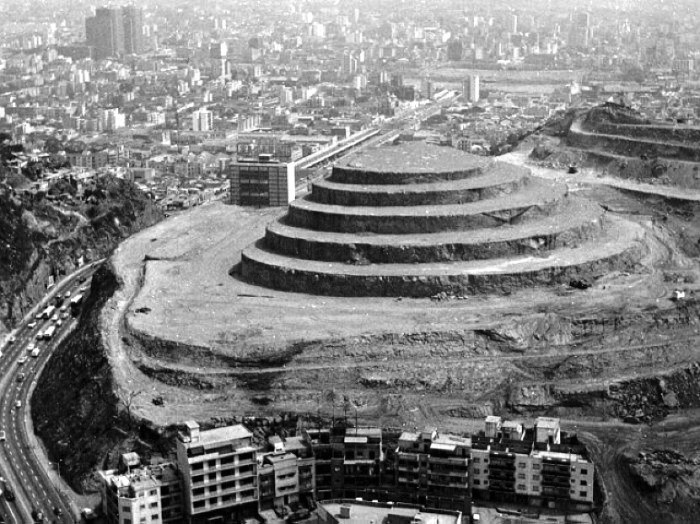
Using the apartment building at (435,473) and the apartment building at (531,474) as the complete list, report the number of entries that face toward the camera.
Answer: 2

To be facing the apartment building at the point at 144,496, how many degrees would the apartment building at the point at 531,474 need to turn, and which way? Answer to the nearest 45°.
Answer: approximately 90° to its right

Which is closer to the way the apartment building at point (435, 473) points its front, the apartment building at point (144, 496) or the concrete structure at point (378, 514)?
the concrete structure

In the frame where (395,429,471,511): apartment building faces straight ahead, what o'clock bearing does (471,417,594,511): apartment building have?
(471,417,594,511): apartment building is roughly at 9 o'clock from (395,429,471,511): apartment building.

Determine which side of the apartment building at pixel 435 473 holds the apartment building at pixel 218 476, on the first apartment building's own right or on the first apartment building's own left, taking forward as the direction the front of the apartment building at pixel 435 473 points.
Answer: on the first apartment building's own right

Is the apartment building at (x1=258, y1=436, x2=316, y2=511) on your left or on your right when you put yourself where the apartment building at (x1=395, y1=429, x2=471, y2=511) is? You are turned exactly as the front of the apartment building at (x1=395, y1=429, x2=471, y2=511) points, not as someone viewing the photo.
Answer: on your right

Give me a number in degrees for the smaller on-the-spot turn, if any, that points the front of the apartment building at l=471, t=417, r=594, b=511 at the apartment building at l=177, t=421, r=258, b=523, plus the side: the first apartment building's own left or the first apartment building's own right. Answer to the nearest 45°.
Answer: approximately 90° to the first apartment building's own right

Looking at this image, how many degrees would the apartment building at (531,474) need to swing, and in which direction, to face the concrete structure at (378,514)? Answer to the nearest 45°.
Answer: approximately 45° to its right

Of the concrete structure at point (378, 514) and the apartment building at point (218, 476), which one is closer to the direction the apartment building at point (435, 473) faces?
the concrete structure

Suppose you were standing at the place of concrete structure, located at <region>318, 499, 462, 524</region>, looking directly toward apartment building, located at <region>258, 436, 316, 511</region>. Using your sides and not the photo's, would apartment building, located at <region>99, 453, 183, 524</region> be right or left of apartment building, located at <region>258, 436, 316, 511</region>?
left

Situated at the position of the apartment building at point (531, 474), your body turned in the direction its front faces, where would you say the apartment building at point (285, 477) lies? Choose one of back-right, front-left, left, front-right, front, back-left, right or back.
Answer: right

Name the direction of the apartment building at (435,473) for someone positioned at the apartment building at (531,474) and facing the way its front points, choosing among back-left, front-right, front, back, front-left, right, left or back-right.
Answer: right

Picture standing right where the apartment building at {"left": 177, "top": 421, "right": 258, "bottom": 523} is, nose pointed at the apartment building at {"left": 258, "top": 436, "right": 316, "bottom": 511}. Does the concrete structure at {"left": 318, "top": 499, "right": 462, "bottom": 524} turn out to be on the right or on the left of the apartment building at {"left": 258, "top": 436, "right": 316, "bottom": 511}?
right

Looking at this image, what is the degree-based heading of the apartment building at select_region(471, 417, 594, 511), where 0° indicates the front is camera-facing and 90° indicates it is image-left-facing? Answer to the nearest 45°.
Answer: approximately 0°
